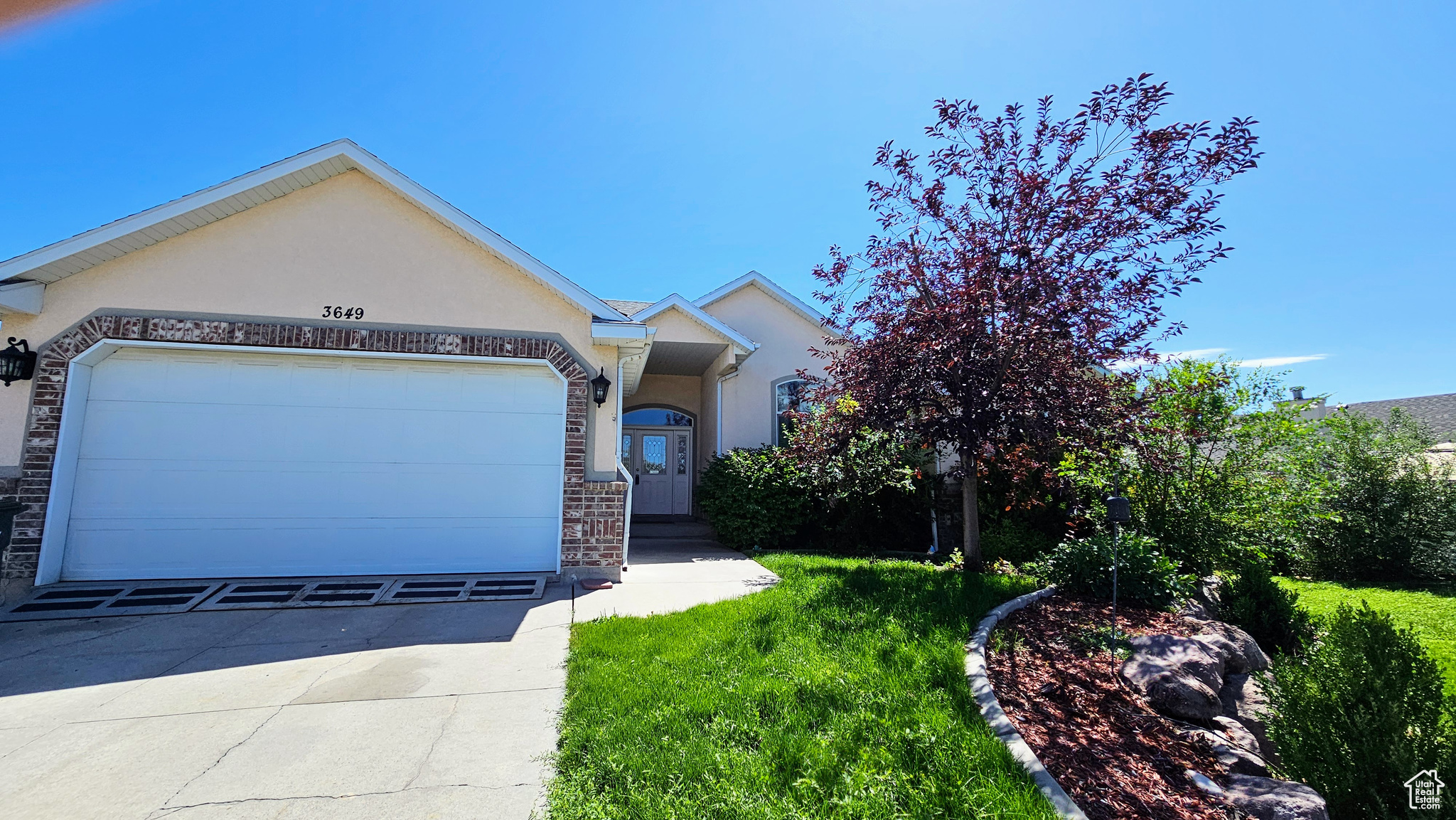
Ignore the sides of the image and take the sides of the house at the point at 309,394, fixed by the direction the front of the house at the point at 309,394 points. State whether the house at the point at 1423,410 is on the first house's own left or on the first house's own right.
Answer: on the first house's own left

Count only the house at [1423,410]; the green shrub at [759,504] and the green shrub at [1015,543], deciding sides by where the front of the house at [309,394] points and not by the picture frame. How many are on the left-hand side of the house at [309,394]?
3

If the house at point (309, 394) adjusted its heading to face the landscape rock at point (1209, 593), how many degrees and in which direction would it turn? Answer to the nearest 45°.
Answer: approximately 45° to its left

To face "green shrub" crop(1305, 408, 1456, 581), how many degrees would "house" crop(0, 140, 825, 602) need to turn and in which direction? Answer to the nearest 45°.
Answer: approximately 90° to its left

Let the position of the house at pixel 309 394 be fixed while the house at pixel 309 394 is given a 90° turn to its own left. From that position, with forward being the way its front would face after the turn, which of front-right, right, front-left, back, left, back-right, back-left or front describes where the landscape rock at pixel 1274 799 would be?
front-right

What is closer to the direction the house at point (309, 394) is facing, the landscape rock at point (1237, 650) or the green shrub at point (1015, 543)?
the landscape rock

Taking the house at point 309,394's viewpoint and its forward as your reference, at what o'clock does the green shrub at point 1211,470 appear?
The green shrub is roughly at 10 o'clock from the house.

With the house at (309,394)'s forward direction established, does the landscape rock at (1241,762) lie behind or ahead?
ahead

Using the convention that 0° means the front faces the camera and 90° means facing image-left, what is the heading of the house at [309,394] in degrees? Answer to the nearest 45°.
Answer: approximately 0°

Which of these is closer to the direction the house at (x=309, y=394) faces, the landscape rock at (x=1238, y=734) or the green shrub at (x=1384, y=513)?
the landscape rock

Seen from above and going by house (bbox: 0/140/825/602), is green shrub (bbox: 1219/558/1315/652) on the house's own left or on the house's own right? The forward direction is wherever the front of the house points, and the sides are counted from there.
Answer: on the house's own left

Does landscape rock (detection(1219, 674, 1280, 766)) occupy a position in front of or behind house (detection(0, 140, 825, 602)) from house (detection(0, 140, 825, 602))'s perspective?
in front
